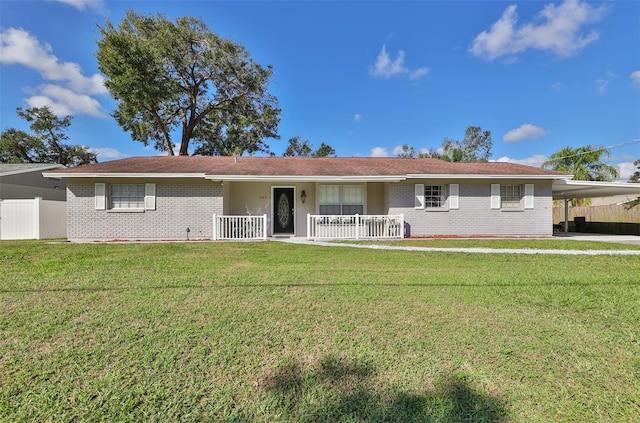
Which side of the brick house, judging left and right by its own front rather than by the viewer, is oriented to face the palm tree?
left

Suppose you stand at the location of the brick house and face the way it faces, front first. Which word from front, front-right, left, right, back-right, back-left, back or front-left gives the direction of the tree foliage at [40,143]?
back-right

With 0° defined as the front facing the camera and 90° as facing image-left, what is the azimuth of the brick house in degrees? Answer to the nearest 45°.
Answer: approximately 0°

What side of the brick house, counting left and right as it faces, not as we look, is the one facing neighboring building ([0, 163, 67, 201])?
right

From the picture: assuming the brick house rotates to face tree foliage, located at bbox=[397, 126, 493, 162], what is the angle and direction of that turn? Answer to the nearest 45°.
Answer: approximately 135° to its left

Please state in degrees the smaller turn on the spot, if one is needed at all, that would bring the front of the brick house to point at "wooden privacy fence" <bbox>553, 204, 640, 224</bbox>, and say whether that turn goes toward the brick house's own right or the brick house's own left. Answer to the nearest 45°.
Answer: approximately 90° to the brick house's own left

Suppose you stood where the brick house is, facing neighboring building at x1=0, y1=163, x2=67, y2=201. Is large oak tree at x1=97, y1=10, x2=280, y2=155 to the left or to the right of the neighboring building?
right

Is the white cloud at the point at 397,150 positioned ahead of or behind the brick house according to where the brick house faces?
behind

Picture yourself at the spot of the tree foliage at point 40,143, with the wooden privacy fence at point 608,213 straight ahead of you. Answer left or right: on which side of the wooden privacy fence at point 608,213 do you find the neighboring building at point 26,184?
right

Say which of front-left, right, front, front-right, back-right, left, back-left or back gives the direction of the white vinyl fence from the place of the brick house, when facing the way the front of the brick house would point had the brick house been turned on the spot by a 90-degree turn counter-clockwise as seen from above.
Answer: back
